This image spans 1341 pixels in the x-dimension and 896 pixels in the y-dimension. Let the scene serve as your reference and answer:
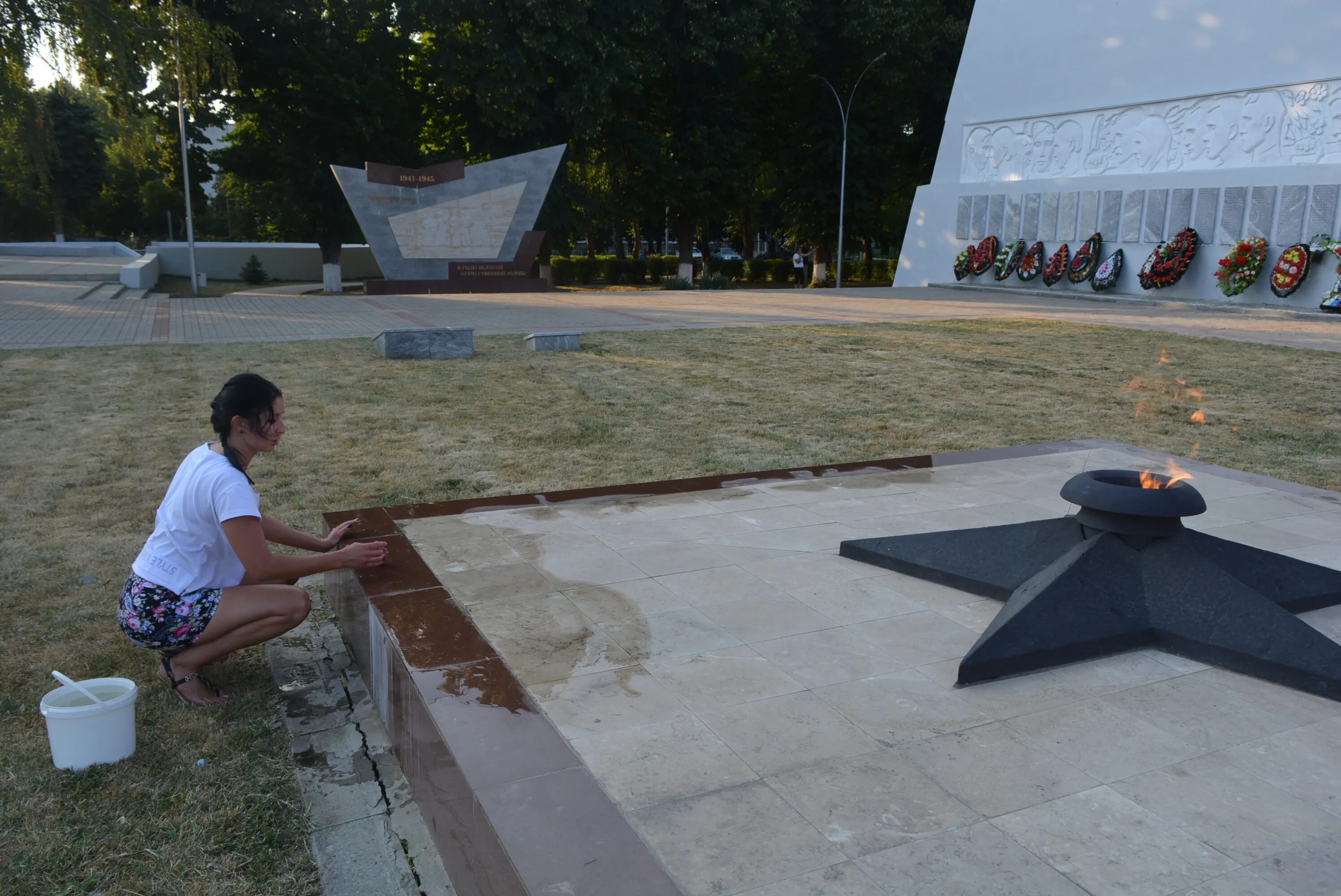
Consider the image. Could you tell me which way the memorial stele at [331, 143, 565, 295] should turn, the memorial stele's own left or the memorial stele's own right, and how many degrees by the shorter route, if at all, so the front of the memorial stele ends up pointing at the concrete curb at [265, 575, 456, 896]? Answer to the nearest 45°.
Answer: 0° — it already faces it

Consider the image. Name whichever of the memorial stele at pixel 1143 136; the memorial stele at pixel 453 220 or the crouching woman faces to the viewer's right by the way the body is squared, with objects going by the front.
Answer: the crouching woman

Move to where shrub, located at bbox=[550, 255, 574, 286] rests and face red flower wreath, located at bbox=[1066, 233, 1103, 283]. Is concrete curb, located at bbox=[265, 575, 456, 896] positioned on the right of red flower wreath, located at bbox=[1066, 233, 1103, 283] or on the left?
right

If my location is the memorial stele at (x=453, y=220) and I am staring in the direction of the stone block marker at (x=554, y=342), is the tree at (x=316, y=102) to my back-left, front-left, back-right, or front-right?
back-right

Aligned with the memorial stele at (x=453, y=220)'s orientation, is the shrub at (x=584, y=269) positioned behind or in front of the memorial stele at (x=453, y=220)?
behind

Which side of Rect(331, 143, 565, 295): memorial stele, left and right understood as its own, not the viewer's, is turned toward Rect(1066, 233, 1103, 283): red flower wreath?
left

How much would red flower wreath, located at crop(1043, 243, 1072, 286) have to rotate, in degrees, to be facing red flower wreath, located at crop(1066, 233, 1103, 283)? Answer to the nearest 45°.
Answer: approximately 90° to its left

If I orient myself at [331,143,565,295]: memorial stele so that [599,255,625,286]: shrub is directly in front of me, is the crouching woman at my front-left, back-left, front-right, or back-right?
back-right
